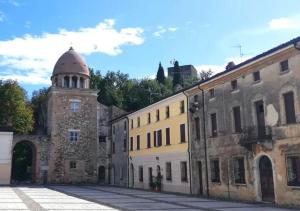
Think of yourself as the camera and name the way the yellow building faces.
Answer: facing the viewer and to the left of the viewer
